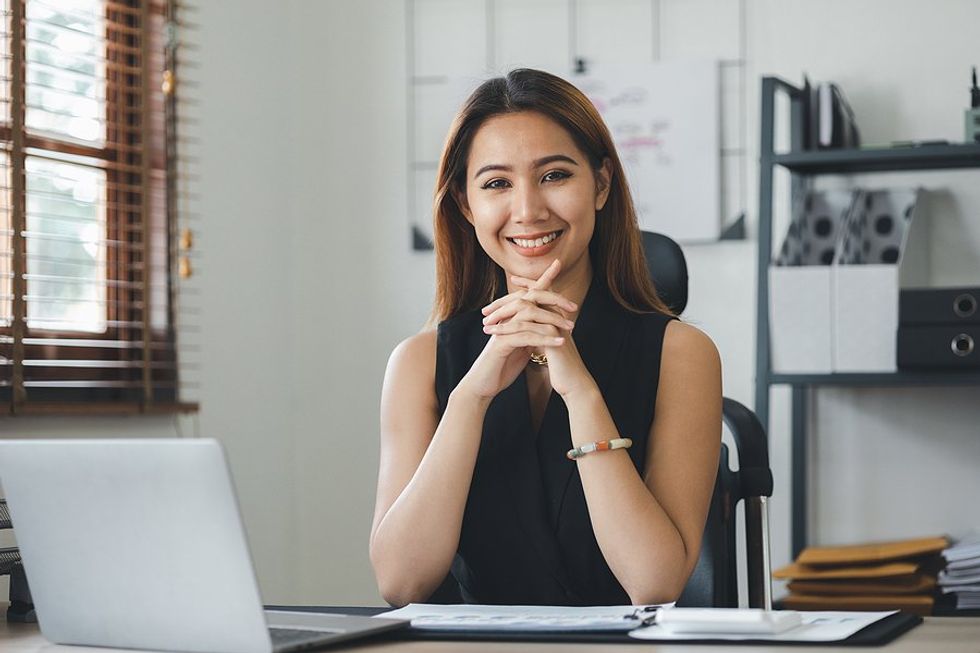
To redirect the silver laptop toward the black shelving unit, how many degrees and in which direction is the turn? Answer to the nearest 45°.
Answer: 0° — it already faces it

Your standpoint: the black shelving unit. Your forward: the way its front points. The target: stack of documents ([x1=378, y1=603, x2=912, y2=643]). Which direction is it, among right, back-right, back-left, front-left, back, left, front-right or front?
front

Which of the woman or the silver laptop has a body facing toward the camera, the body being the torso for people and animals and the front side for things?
the woman

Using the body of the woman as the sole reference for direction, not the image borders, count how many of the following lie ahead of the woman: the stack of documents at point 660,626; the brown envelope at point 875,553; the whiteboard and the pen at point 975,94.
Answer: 1

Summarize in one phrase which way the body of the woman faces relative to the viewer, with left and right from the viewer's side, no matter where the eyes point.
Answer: facing the viewer

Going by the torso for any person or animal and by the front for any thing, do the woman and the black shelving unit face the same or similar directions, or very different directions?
same or similar directions

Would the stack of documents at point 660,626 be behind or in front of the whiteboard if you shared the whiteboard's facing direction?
in front

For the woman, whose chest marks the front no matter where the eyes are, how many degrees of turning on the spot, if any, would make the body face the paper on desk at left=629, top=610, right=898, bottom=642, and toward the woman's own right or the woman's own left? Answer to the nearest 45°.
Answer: approximately 45° to the woman's own left

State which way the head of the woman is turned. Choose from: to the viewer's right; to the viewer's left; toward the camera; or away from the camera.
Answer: toward the camera

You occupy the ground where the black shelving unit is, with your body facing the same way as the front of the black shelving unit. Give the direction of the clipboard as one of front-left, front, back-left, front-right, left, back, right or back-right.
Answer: front

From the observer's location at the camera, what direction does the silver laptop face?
facing away from the viewer and to the right of the viewer

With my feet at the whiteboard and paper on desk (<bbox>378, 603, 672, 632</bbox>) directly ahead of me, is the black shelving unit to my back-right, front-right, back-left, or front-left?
front-left

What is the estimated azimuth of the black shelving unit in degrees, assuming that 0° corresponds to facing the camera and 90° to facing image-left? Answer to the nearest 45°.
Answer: approximately 0°

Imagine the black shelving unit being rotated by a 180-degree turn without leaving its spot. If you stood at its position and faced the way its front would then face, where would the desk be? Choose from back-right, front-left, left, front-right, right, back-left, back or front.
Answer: back

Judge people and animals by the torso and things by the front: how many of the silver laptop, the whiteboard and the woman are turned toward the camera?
2

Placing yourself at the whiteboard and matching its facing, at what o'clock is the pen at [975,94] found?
The pen is roughly at 10 o'clock from the whiteboard.

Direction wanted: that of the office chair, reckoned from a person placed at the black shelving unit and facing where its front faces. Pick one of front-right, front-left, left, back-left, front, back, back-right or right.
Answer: front

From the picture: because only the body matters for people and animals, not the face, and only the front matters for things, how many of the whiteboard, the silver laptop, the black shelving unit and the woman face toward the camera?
3

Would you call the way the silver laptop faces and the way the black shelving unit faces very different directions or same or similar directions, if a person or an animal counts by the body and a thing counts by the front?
very different directions

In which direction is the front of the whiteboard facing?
toward the camera
